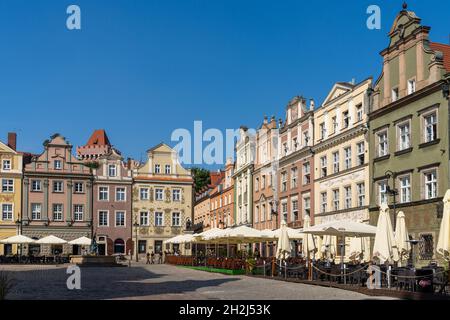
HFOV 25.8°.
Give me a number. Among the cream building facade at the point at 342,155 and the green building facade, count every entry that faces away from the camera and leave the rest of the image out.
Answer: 0

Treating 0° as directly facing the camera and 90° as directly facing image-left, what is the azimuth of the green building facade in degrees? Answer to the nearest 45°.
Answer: approximately 45°

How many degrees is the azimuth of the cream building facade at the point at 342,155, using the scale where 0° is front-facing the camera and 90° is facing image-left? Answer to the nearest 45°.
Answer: approximately 45°

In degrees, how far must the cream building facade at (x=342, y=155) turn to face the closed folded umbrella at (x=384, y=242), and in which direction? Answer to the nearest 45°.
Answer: approximately 45° to its left

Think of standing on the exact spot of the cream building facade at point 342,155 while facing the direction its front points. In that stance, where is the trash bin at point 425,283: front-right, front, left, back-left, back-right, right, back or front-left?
front-left

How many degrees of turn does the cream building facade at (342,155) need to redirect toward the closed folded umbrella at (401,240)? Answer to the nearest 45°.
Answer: approximately 45° to its left
